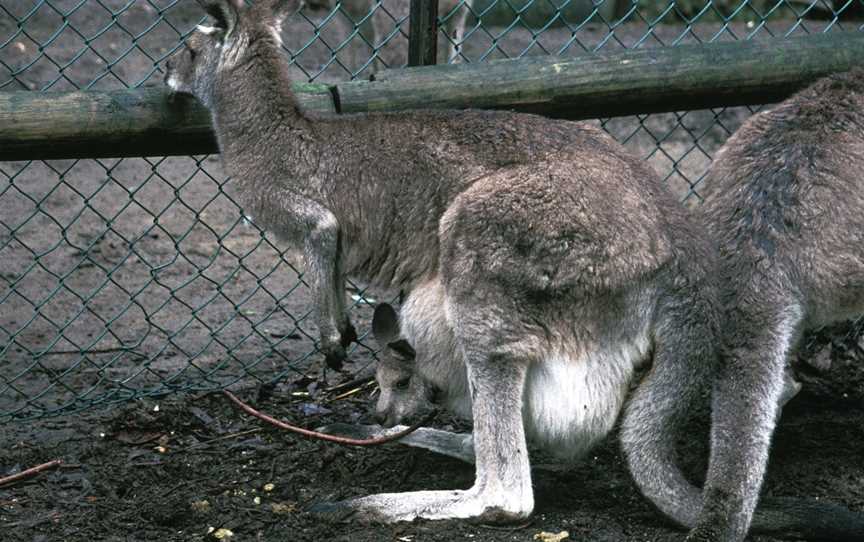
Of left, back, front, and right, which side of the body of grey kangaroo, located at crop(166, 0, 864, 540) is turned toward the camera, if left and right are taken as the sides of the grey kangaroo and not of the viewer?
left

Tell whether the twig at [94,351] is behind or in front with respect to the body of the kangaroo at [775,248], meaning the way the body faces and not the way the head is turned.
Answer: behind

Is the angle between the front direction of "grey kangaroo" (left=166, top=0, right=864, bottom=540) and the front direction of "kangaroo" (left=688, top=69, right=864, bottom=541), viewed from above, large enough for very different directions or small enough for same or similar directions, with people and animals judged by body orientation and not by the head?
very different directions

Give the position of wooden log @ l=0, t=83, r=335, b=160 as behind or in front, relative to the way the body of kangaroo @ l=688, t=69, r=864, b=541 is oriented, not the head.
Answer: behind

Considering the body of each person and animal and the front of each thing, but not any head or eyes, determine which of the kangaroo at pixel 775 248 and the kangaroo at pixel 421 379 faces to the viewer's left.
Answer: the kangaroo at pixel 421 379

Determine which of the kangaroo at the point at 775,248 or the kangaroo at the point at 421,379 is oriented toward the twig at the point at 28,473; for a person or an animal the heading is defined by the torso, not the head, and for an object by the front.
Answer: the kangaroo at the point at 421,379

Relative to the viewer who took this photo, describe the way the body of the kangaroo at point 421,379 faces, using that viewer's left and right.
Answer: facing to the left of the viewer

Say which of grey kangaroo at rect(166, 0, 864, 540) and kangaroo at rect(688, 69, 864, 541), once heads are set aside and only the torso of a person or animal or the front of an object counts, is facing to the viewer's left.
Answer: the grey kangaroo

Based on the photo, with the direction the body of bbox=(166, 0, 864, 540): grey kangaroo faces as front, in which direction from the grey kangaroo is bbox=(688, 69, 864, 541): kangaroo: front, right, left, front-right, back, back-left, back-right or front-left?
back
